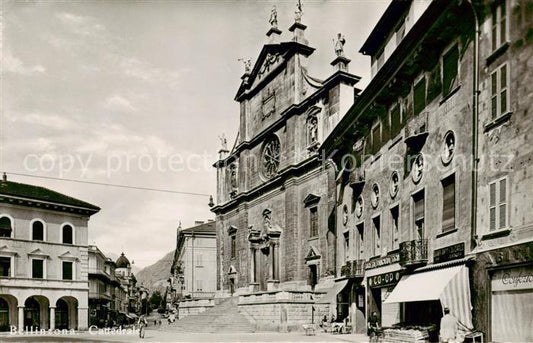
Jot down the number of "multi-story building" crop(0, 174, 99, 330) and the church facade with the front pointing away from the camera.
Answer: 0

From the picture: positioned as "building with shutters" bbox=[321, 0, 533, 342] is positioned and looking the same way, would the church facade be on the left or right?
on its right

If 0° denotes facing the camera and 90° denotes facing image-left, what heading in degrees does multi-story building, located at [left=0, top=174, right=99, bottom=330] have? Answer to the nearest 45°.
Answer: approximately 315°

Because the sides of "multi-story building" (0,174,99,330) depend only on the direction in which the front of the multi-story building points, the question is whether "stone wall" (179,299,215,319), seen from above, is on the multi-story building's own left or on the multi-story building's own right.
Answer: on the multi-story building's own left

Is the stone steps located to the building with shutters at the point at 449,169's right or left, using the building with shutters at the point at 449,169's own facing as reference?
on its right

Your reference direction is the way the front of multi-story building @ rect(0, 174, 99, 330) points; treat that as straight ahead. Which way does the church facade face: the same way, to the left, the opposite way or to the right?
to the right

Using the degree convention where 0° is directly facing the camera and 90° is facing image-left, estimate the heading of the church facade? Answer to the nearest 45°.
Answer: approximately 45°

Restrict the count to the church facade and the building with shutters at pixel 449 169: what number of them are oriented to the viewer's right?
0
